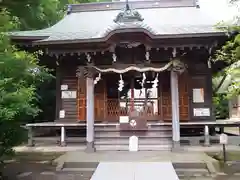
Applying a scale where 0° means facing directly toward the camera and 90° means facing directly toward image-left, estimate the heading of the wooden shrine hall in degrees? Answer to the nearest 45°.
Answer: approximately 0°

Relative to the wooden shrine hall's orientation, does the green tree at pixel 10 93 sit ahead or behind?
ahead

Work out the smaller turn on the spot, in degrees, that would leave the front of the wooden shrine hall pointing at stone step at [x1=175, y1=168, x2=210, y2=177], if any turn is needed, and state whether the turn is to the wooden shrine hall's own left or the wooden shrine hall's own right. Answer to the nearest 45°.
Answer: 0° — it already faces it

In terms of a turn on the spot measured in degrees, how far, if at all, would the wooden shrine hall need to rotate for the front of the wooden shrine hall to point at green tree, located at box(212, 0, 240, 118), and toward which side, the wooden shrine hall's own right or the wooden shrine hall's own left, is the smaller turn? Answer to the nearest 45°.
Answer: approximately 45° to the wooden shrine hall's own left
